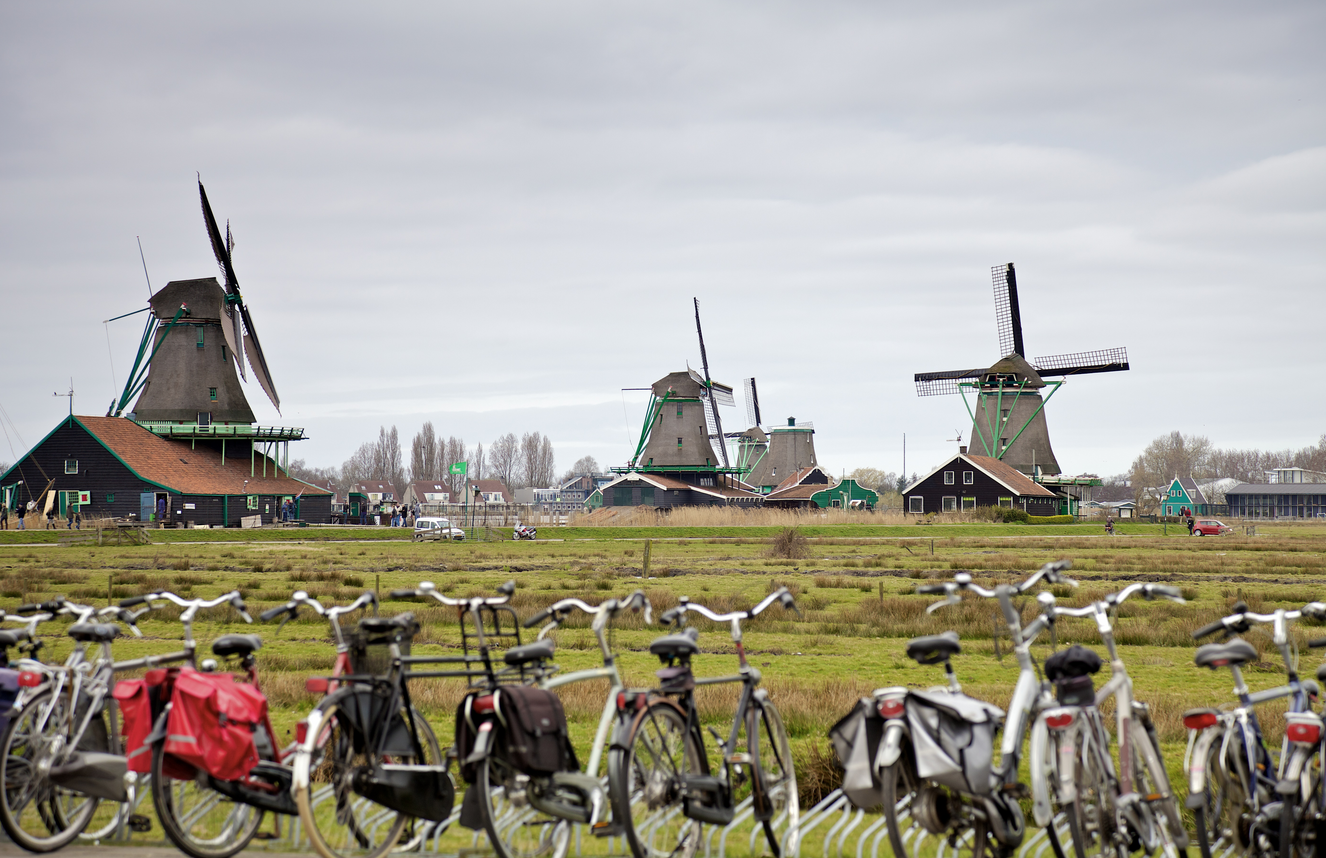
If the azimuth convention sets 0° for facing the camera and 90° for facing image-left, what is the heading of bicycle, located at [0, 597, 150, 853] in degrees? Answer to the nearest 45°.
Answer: approximately 225°

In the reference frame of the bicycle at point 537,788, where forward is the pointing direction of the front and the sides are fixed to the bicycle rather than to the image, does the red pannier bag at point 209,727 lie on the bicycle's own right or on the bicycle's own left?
on the bicycle's own left

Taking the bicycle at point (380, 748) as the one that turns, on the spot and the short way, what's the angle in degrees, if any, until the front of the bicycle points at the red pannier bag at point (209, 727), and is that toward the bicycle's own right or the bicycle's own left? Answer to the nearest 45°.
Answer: approximately 135° to the bicycle's own left

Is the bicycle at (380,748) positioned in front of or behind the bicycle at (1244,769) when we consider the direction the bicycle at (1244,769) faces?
behind

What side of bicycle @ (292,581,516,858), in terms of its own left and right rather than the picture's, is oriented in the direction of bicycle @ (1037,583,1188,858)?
right

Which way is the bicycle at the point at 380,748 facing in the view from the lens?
facing away from the viewer and to the right of the viewer

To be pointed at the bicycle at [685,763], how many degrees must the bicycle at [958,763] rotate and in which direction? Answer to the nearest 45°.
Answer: approximately 135° to its left

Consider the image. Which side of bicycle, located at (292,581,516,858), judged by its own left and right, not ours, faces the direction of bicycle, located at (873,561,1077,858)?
right

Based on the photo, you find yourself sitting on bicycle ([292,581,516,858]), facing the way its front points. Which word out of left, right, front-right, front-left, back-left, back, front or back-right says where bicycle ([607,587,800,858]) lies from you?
front-right

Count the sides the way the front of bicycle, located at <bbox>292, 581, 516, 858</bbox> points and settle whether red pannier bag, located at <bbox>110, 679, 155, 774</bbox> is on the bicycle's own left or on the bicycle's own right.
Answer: on the bicycle's own left
